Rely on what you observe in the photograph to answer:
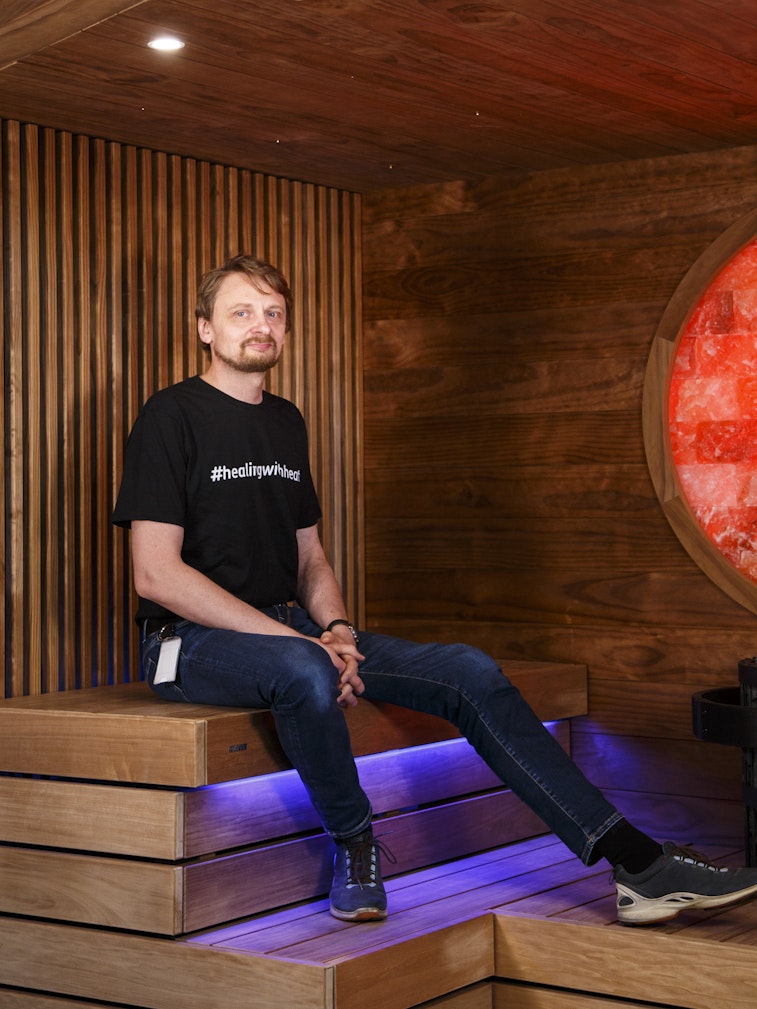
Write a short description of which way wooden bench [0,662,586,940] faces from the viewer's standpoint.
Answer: facing the viewer and to the right of the viewer

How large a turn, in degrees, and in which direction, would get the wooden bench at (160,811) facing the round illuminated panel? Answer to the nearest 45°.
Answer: approximately 90° to its left

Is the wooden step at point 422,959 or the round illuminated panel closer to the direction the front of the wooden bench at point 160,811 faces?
the wooden step
